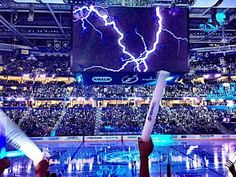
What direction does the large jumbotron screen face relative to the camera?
toward the camera
